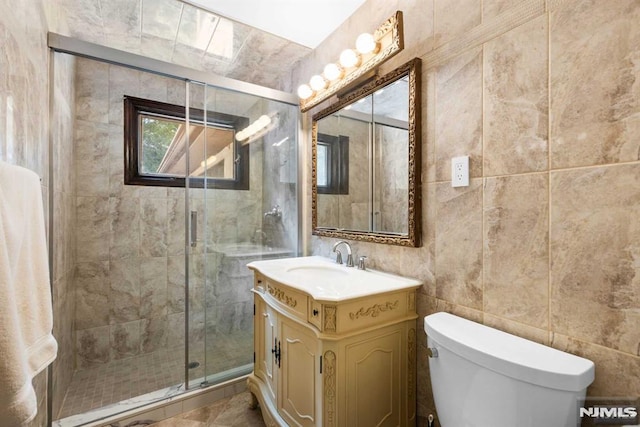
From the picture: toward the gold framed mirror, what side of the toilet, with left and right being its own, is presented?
right

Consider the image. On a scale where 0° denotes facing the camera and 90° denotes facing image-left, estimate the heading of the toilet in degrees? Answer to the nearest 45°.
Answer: approximately 45°

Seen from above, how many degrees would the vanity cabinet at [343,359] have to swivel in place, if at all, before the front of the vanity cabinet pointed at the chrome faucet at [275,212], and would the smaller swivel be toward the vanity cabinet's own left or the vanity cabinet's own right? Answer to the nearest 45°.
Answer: approximately 90° to the vanity cabinet's own right
